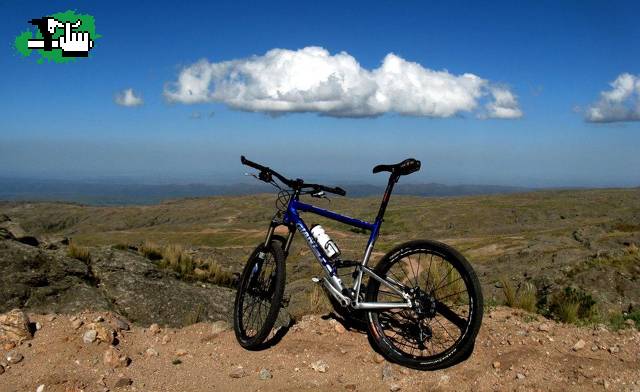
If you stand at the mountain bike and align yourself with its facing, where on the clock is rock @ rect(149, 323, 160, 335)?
The rock is roughly at 11 o'clock from the mountain bike.

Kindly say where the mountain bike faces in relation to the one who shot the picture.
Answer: facing away from the viewer and to the left of the viewer

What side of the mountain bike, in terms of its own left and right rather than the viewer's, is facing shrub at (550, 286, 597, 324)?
right

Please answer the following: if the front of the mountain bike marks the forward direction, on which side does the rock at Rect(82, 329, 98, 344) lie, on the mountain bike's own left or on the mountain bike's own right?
on the mountain bike's own left

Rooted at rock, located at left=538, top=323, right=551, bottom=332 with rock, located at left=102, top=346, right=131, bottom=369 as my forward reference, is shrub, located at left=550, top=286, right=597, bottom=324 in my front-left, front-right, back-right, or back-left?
back-right

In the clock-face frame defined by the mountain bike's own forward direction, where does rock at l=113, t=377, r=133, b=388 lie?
The rock is roughly at 10 o'clock from the mountain bike.

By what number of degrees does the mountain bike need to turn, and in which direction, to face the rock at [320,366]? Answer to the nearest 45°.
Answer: approximately 90° to its left

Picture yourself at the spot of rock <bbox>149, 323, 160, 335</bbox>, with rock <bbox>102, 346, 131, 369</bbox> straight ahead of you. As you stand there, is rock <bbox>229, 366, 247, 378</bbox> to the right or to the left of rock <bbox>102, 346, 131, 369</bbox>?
left

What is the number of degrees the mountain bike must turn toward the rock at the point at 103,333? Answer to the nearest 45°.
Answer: approximately 45° to its left

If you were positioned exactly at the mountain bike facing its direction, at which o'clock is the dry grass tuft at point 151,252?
The dry grass tuft is roughly at 12 o'clock from the mountain bike.

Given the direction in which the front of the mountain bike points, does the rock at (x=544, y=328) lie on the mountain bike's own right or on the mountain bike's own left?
on the mountain bike's own right
